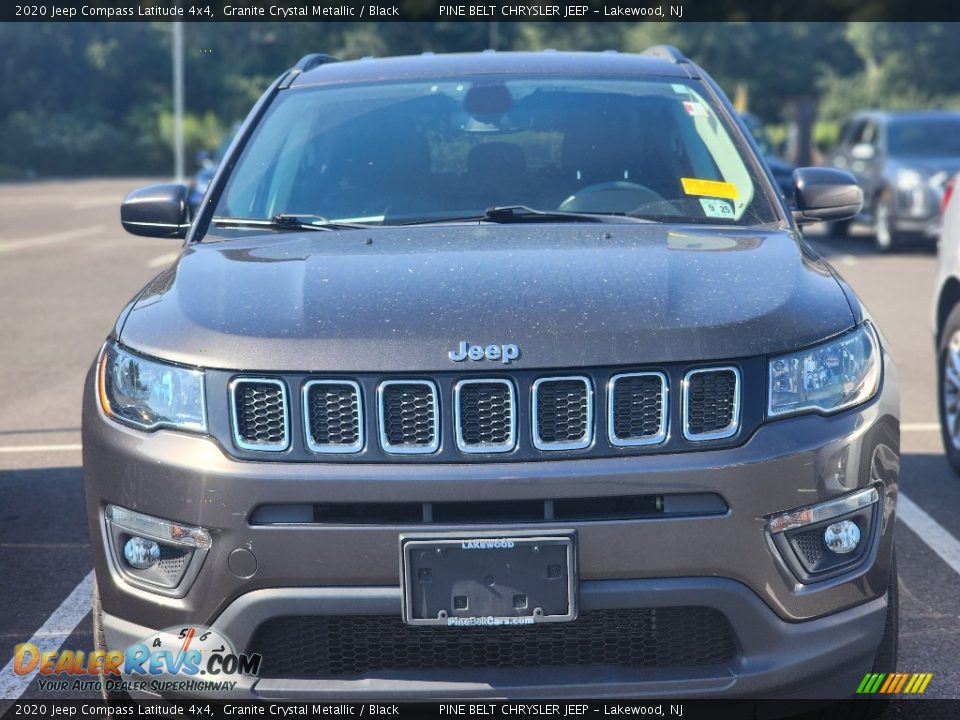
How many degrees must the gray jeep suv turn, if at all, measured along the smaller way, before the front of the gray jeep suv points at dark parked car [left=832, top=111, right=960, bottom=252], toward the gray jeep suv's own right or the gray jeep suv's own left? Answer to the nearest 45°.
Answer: approximately 180°

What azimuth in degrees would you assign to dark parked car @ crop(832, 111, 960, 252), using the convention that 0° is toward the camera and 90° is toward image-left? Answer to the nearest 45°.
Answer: approximately 315°

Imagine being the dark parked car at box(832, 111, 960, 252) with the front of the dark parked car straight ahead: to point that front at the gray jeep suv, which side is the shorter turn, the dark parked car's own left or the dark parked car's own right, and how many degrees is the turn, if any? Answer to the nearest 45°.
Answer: approximately 45° to the dark parked car's own right

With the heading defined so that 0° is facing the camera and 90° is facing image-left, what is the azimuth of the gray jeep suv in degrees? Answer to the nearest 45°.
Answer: approximately 0°
